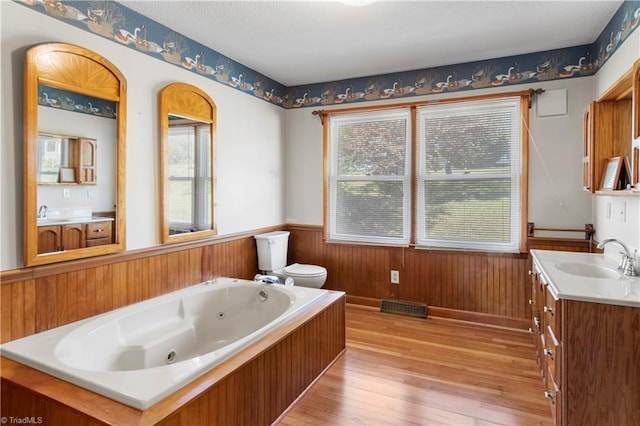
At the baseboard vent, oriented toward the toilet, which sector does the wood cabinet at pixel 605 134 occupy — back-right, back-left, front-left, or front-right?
back-left

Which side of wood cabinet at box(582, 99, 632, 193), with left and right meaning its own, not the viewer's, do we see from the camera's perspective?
left

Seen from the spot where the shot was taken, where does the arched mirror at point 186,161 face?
facing the viewer and to the right of the viewer

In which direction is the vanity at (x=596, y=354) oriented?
to the viewer's left

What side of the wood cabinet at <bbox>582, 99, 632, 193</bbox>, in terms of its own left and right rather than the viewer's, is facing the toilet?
front

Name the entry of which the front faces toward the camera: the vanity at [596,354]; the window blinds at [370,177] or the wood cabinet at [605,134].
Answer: the window blinds

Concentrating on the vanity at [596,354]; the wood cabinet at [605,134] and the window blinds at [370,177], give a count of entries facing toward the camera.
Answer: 1

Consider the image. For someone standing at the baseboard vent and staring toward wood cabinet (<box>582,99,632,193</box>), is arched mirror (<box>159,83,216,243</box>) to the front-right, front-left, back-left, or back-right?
back-right

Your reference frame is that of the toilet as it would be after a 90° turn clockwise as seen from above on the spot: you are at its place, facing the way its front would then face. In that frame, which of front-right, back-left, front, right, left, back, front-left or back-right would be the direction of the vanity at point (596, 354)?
left

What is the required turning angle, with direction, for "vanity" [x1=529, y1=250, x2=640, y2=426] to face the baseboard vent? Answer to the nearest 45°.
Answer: approximately 45° to its right

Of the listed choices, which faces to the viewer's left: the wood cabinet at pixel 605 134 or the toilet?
the wood cabinet

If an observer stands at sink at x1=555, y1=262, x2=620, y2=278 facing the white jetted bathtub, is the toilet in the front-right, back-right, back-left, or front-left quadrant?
front-right

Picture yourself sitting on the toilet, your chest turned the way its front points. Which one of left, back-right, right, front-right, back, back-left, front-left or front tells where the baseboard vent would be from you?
front-left

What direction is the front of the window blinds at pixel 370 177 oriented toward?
toward the camera
